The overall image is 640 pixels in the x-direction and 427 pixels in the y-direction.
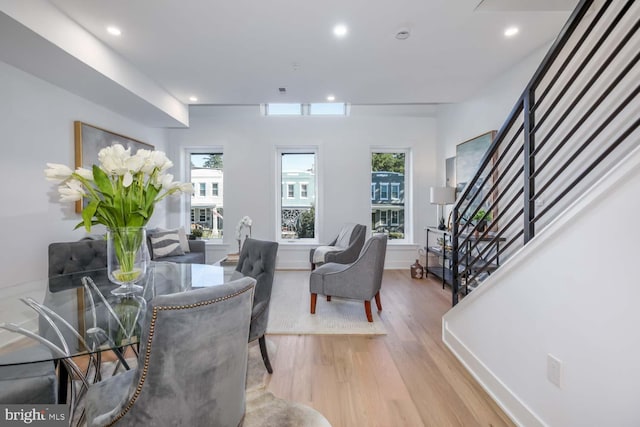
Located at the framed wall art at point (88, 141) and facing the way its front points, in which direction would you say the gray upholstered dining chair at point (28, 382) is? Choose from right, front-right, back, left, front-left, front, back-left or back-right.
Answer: front-right

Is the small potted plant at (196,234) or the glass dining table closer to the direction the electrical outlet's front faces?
the glass dining table

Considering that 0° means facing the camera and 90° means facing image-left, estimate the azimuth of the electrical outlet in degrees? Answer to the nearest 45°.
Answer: approximately 45°

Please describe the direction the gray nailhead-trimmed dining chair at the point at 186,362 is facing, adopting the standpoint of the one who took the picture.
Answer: facing away from the viewer and to the left of the viewer

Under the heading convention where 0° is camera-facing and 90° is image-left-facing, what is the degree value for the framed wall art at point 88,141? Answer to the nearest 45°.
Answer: approximately 315°

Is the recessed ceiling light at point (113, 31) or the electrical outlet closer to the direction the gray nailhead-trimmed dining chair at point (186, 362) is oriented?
the recessed ceiling light

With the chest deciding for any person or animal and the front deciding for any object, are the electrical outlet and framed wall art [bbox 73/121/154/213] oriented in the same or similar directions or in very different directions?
very different directions

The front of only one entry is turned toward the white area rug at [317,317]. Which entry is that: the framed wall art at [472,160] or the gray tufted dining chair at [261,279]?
the framed wall art

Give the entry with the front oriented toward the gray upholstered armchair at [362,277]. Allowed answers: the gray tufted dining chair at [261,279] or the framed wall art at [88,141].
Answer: the framed wall art

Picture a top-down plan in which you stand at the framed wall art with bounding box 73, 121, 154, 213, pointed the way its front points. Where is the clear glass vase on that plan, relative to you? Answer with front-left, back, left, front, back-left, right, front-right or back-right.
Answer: front-right
